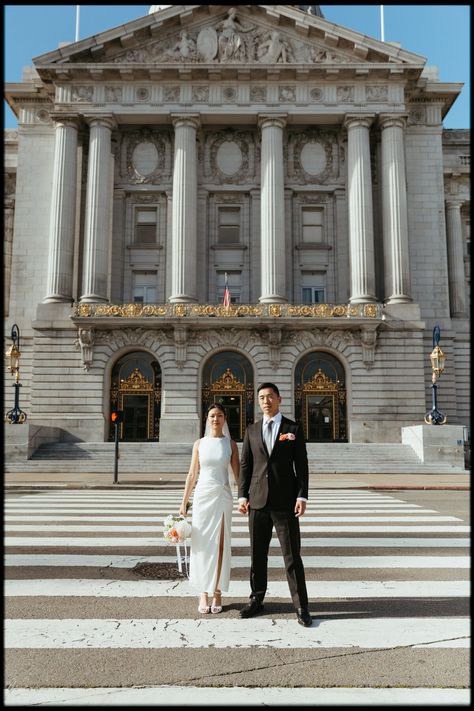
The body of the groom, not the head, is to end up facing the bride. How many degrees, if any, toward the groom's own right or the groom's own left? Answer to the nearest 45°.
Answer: approximately 90° to the groom's own right

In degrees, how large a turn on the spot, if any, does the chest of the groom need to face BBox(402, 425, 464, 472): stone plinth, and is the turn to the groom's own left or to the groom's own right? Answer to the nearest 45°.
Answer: approximately 180°

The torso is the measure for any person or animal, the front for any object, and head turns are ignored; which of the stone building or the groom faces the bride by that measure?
the stone building

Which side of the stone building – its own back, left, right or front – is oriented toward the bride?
front

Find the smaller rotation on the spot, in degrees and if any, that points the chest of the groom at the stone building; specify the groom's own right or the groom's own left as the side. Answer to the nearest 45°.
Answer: approximately 180°

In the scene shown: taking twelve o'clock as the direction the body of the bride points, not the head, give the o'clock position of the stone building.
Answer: The stone building is roughly at 6 o'clock from the bride.

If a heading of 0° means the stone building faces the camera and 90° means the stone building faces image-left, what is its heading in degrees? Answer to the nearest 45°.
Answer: approximately 0°

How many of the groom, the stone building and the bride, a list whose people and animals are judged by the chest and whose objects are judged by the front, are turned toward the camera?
3

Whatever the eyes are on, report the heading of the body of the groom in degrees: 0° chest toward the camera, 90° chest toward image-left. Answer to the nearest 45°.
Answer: approximately 0°
